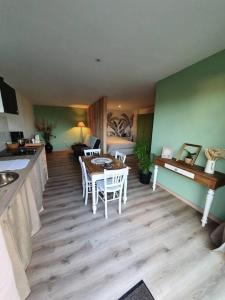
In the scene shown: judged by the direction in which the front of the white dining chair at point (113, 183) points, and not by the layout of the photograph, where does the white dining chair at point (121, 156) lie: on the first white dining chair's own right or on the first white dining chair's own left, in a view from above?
on the first white dining chair's own right

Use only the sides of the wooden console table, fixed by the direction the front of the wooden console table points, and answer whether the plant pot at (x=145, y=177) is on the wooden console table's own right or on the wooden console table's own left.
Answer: on the wooden console table's own right

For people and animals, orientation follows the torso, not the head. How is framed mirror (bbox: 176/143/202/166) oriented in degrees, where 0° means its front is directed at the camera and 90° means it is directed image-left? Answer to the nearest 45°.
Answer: approximately 45°

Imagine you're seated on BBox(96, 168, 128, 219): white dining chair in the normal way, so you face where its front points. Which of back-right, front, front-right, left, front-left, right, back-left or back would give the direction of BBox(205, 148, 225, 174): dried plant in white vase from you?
back-right

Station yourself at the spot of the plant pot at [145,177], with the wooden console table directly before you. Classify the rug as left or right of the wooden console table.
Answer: right

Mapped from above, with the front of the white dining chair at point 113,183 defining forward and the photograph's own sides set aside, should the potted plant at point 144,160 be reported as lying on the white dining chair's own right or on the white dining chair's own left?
on the white dining chair's own right

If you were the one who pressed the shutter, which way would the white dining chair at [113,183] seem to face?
facing away from the viewer and to the left of the viewer

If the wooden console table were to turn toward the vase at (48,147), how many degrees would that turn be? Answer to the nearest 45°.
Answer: approximately 45° to its right

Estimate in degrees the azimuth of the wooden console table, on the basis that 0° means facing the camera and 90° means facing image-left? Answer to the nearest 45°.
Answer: approximately 45°
